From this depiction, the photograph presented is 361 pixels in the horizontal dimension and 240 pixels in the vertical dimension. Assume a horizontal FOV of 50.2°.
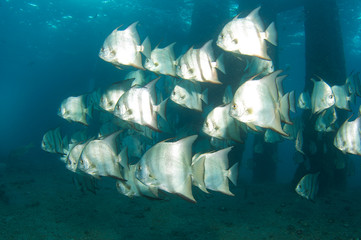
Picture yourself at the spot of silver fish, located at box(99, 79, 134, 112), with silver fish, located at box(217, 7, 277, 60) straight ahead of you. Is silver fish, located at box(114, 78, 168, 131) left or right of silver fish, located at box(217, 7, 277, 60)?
right

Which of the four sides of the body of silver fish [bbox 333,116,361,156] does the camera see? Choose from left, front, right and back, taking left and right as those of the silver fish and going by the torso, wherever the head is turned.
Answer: left

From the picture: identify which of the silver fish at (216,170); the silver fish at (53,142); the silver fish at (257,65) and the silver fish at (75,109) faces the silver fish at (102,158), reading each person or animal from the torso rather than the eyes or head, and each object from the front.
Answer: the silver fish at (216,170)

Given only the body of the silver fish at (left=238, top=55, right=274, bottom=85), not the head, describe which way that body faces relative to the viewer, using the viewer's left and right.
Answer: facing to the right of the viewer

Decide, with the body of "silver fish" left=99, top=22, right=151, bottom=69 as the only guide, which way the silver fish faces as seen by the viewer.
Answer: to the viewer's left

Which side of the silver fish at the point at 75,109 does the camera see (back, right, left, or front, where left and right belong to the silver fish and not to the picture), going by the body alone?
left
